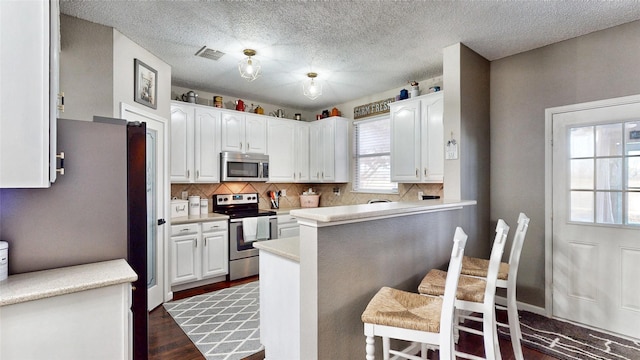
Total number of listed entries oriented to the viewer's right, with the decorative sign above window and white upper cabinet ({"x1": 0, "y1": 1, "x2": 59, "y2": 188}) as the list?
1

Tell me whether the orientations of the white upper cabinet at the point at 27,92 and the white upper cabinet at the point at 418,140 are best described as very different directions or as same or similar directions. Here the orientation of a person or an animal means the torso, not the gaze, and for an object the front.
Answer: very different directions

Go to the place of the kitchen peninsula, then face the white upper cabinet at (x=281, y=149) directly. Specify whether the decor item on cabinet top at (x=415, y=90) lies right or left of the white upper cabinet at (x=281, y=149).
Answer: right

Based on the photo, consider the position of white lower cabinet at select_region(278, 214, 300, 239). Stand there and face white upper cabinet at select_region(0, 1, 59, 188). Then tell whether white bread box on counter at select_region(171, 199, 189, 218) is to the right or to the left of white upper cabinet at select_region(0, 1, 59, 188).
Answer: right

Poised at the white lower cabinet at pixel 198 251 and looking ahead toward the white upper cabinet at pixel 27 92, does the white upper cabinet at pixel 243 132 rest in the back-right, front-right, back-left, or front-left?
back-left

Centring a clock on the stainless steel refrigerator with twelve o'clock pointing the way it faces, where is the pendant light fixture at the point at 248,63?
The pendant light fixture is roughly at 11 o'clock from the stainless steel refrigerator.

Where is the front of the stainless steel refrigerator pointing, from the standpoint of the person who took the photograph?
facing to the right of the viewer

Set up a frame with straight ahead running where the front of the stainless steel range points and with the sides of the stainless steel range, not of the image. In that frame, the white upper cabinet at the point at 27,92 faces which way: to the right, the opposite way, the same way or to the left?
to the left

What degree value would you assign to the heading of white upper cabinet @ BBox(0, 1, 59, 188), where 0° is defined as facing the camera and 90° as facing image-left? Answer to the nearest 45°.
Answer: approximately 270°

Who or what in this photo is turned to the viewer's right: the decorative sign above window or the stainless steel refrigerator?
the stainless steel refrigerator
